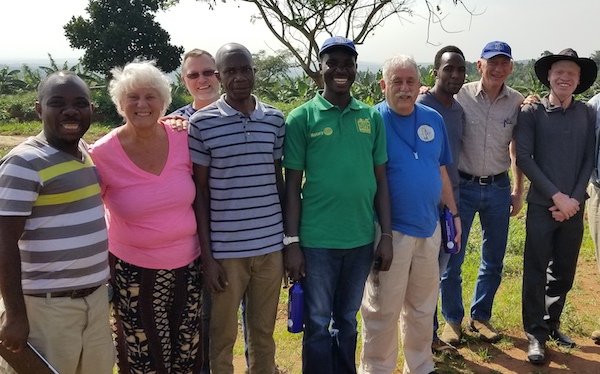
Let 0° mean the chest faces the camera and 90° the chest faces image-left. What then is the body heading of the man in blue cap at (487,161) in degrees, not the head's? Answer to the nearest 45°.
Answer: approximately 0°

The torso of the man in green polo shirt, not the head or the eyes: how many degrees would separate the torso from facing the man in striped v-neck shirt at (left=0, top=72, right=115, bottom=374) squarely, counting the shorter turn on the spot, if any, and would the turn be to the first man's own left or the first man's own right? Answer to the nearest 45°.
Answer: approximately 45° to the first man's own right

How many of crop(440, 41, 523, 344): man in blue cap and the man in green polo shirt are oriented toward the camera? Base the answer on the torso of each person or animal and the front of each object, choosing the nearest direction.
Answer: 2

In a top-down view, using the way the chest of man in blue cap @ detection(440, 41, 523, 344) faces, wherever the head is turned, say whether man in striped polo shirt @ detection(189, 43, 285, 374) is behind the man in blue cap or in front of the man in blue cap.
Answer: in front

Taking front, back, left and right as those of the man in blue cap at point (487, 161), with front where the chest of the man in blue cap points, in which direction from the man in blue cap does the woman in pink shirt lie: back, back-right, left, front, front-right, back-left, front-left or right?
front-right

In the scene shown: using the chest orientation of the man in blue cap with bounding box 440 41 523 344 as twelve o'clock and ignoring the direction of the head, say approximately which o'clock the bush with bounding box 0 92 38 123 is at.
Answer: The bush is roughly at 4 o'clock from the man in blue cap.

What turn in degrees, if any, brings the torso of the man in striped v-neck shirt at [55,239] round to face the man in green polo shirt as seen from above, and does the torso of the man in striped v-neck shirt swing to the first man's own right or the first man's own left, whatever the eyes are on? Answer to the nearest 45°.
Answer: approximately 45° to the first man's own left

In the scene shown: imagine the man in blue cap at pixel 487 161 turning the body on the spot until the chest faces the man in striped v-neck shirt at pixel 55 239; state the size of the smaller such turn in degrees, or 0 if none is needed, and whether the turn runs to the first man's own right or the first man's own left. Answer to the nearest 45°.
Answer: approximately 45° to the first man's own right

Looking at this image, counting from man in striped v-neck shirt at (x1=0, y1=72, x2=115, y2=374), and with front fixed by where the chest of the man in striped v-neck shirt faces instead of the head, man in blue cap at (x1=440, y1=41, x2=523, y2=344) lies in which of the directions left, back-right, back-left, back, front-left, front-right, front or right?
front-left

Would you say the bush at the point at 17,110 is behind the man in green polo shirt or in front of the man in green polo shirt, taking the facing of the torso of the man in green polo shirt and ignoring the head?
behind

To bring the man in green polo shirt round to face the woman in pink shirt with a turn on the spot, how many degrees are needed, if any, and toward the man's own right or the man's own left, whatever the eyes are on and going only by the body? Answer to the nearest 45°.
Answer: approximately 90° to the man's own right

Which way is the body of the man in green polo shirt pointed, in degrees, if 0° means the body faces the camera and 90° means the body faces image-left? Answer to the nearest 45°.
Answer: approximately 0°

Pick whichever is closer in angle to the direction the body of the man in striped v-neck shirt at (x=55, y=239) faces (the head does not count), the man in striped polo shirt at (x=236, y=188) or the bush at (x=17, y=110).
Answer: the man in striped polo shirt
